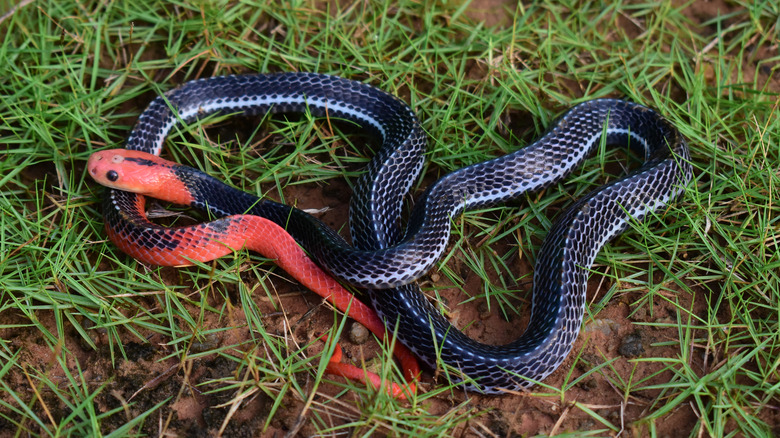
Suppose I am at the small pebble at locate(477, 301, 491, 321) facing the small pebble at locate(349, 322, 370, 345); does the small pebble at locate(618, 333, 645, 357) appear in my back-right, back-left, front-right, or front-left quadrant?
back-left

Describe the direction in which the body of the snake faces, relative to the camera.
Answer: to the viewer's left

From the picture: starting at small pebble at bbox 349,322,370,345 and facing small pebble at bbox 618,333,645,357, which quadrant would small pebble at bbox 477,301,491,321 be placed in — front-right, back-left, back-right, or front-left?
front-left
